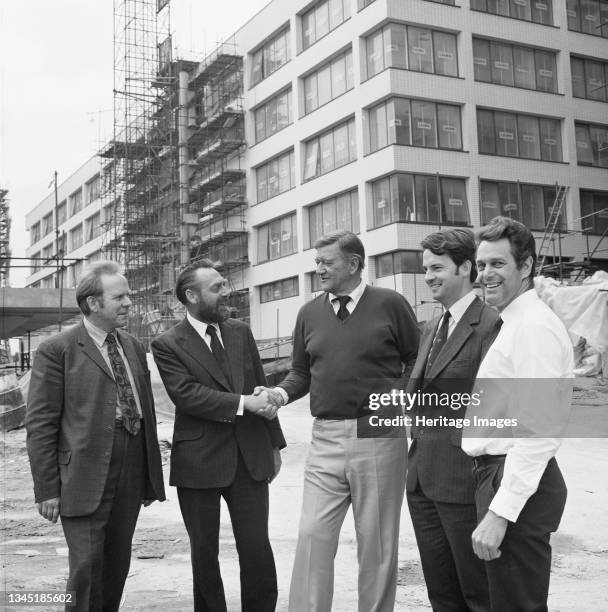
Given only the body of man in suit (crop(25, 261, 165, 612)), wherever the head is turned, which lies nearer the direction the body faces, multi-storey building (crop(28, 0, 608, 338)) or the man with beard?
the man with beard

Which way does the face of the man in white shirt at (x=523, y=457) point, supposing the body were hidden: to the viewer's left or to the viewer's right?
to the viewer's left

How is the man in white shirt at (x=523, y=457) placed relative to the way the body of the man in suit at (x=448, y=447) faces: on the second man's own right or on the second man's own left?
on the second man's own left

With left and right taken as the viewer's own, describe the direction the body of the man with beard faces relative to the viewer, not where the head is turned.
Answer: facing the viewer and to the right of the viewer

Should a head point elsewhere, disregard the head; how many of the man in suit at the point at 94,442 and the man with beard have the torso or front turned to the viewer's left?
0

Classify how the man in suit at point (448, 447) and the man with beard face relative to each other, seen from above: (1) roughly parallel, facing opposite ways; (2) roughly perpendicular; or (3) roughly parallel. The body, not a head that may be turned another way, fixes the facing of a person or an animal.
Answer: roughly perpendicular

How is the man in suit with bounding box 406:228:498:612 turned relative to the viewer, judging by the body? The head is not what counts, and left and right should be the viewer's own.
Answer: facing the viewer and to the left of the viewer

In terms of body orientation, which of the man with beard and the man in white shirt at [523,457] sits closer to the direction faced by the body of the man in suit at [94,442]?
the man in white shirt

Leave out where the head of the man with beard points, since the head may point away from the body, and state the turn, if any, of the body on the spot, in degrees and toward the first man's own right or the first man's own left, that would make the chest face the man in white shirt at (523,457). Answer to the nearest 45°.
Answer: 0° — they already face them

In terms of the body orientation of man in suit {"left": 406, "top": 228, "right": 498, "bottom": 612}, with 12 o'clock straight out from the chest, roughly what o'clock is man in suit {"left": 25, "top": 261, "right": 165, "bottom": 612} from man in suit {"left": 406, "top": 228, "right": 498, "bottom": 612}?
man in suit {"left": 25, "top": 261, "right": 165, "bottom": 612} is roughly at 2 o'clock from man in suit {"left": 406, "top": 228, "right": 498, "bottom": 612}.

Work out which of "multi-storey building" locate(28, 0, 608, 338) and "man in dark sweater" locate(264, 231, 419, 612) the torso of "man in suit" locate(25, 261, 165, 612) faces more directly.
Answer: the man in dark sweater

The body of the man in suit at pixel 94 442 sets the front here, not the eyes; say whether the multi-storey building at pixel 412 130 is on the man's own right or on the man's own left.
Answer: on the man's own left

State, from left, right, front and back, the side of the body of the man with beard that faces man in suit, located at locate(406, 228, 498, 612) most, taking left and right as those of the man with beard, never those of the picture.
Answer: front

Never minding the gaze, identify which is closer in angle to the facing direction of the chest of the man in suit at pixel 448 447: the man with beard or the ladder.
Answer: the man with beard
